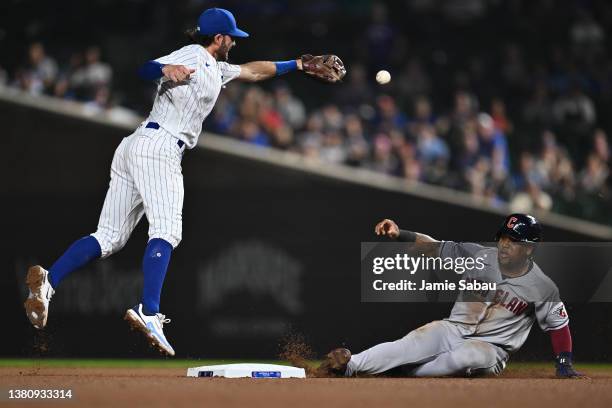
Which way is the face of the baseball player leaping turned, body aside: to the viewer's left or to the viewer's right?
to the viewer's right

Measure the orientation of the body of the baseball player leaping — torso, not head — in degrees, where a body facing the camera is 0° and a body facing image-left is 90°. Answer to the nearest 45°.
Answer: approximately 315°
